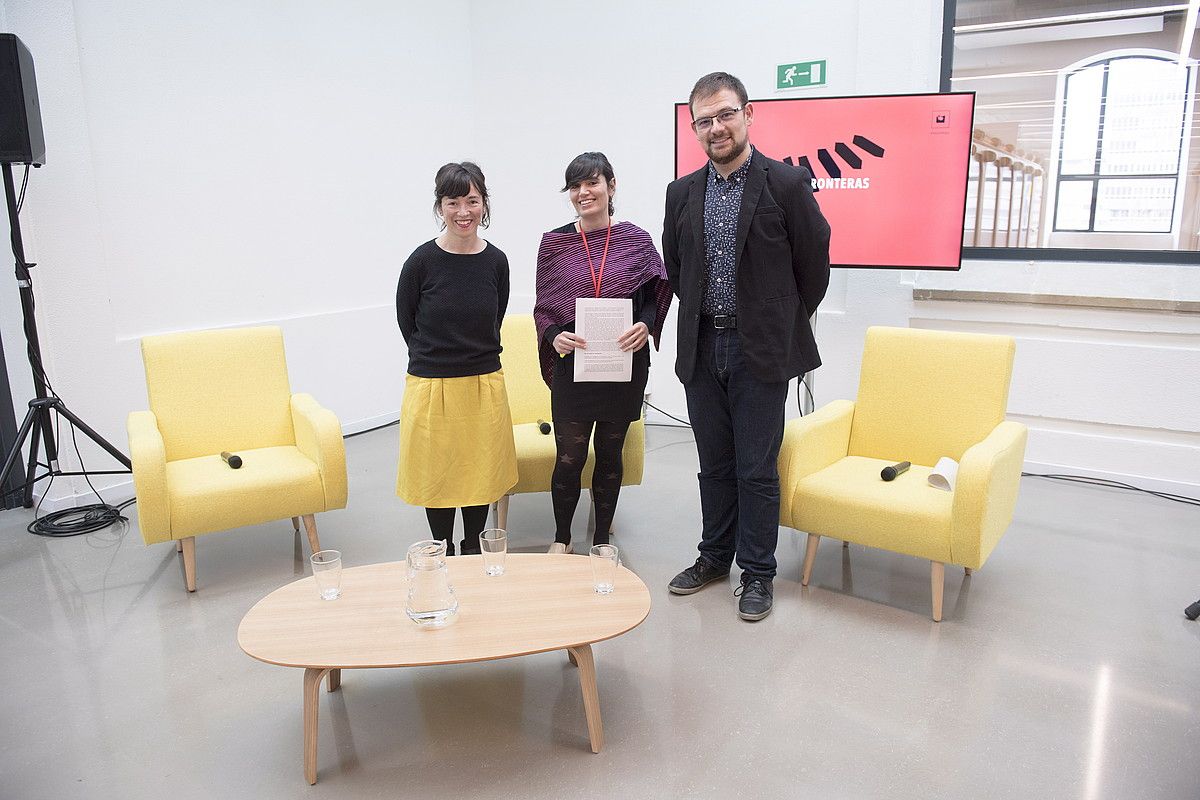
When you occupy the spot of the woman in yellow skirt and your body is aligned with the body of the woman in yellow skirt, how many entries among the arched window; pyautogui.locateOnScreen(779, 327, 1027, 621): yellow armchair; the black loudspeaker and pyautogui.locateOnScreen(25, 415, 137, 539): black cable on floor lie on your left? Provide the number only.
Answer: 2

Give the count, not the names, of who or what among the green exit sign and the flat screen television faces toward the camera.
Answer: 2

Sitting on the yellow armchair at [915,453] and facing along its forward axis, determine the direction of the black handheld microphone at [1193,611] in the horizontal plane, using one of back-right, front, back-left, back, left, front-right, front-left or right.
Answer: back-left

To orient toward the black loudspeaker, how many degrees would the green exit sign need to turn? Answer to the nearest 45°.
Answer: approximately 45° to its right

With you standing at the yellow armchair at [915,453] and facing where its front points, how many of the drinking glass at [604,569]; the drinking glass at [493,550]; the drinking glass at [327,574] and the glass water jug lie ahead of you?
4

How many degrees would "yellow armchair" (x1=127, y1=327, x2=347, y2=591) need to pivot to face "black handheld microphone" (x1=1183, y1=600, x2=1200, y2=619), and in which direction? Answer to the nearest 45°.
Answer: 0° — it already faces it

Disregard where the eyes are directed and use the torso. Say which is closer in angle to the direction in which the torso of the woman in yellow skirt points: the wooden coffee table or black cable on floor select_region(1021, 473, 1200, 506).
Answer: the wooden coffee table

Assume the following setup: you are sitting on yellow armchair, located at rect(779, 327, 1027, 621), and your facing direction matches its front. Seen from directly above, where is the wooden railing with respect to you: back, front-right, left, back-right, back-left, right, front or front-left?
back-right

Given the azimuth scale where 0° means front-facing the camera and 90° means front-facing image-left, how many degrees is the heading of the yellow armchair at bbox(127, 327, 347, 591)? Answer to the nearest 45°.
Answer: approximately 315°

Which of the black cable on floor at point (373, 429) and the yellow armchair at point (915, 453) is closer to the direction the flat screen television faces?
the yellow armchair

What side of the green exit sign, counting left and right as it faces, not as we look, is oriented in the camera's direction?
front

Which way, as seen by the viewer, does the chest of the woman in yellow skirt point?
toward the camera

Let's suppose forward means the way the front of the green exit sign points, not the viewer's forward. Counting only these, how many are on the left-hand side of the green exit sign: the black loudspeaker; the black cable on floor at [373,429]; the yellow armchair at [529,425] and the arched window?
1

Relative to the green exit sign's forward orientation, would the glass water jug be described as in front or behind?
in front
